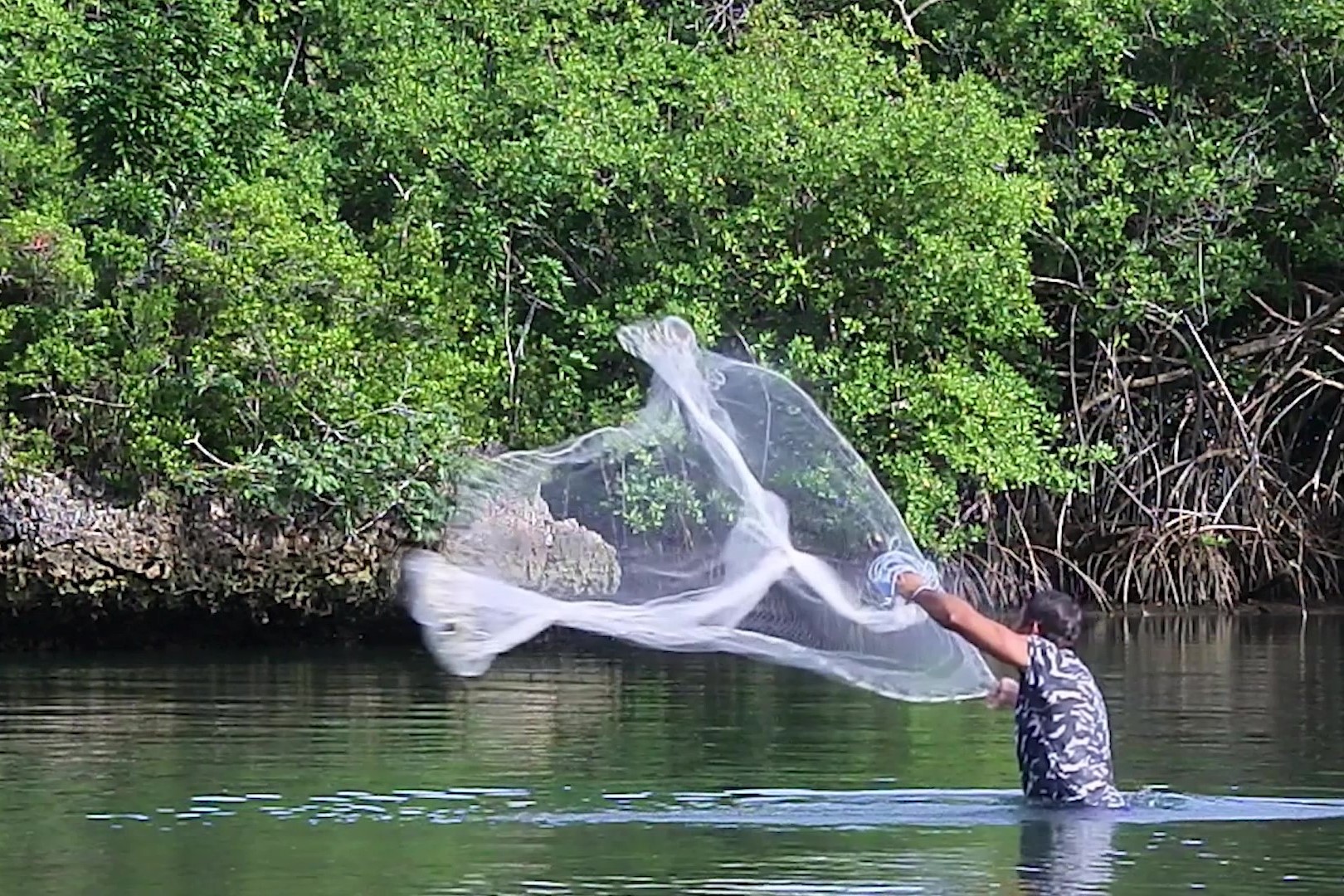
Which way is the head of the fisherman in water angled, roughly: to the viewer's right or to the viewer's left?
to the viewer's left

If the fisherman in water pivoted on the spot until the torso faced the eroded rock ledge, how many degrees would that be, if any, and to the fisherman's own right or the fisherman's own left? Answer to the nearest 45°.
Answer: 0° — they already face it

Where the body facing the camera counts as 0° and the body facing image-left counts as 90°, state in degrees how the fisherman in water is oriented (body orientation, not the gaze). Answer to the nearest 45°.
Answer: approximately 135°
